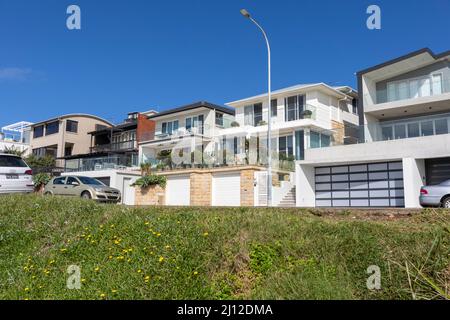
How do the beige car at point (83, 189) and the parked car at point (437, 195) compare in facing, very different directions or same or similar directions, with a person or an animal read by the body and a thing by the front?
same or similar directions

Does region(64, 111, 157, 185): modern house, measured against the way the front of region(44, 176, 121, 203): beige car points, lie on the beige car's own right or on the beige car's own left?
on the beige car's own left

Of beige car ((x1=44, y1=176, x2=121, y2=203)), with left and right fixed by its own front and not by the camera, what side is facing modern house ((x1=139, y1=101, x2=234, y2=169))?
left

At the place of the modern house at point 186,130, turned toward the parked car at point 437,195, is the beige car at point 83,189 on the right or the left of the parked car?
right

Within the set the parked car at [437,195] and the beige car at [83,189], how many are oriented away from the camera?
0
